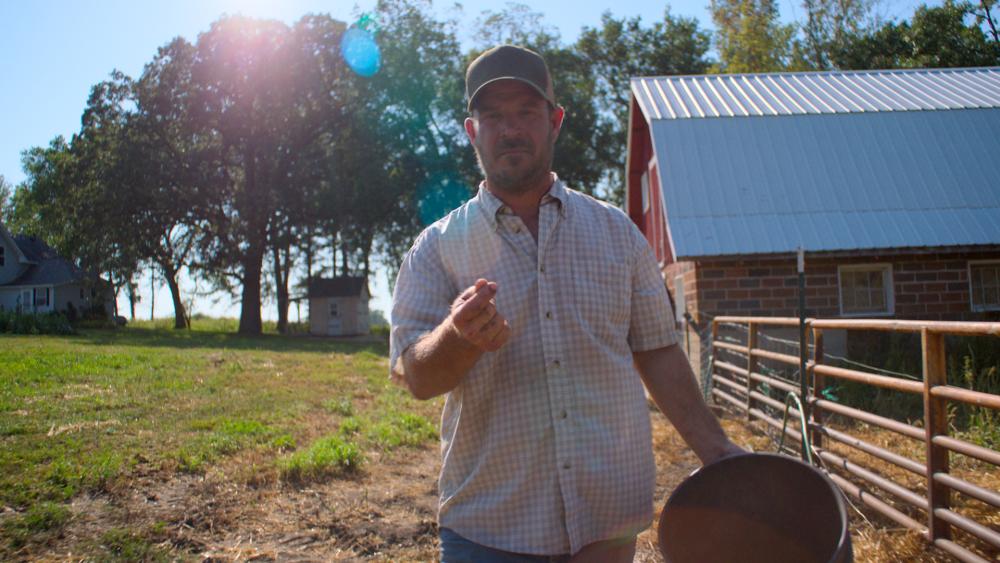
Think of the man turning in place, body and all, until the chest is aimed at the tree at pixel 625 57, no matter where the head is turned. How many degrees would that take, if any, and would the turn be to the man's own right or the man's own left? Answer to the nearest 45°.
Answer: approximately 180°

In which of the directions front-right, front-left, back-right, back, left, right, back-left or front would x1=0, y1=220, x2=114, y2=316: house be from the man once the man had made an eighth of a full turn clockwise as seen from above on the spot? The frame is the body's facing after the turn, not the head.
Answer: right

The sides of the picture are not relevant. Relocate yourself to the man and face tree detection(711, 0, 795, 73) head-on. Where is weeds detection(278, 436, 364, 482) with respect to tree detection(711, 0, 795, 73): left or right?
left

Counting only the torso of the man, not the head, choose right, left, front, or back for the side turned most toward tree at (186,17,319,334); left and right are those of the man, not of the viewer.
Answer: back

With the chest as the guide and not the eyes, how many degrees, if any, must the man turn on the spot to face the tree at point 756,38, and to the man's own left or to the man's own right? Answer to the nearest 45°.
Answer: approximately 180°

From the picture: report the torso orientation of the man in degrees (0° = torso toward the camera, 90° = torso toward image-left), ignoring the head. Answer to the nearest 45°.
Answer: approximately 0°
